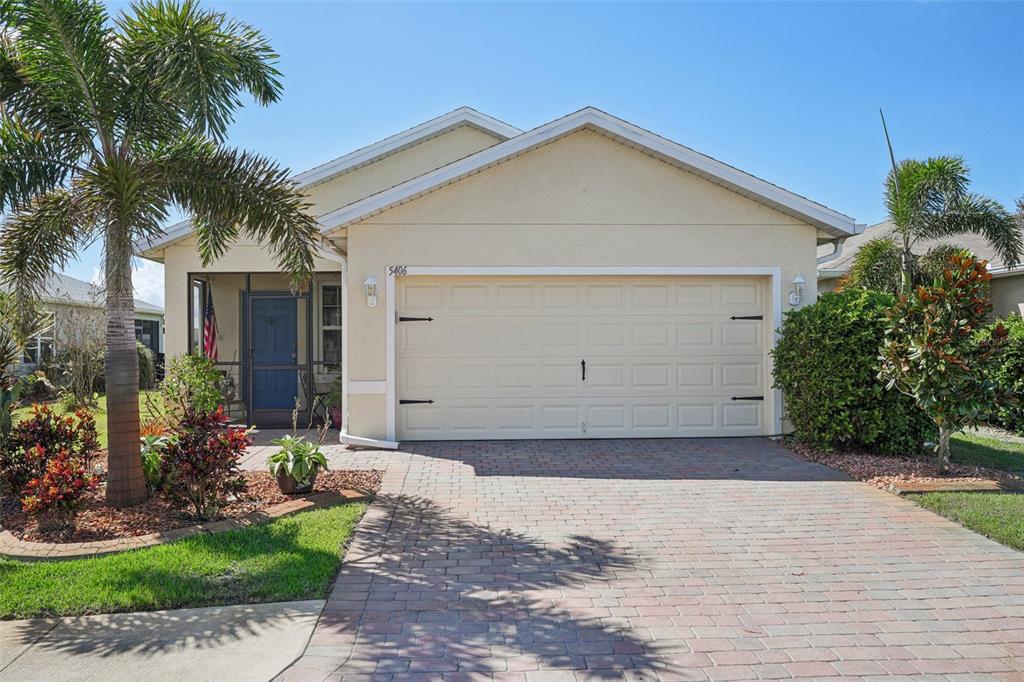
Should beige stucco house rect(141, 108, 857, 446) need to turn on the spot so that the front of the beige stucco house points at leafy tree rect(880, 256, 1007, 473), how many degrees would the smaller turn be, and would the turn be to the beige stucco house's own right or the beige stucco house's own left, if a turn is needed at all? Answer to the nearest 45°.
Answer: approximately 45° to the beige stucco house's own left

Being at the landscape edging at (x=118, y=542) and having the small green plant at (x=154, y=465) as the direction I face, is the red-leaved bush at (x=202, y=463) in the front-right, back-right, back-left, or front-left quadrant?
front-right

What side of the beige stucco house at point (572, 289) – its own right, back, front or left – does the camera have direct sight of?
front

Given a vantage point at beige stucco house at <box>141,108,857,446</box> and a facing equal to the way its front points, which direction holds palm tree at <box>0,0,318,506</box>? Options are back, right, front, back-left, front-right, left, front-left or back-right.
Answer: front-right

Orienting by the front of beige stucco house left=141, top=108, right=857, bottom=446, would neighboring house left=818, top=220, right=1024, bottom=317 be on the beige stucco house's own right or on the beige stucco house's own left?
on the beige stucco house's own left

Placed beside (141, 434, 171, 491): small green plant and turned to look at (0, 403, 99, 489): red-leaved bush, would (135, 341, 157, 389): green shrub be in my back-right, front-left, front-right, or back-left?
front-right

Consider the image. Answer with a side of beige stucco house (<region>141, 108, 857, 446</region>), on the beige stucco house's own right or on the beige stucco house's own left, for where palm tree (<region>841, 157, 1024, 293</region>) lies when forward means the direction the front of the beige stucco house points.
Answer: on the beige stucco house's own left

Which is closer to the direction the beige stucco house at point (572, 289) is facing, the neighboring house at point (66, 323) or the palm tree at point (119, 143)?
the palm tree
